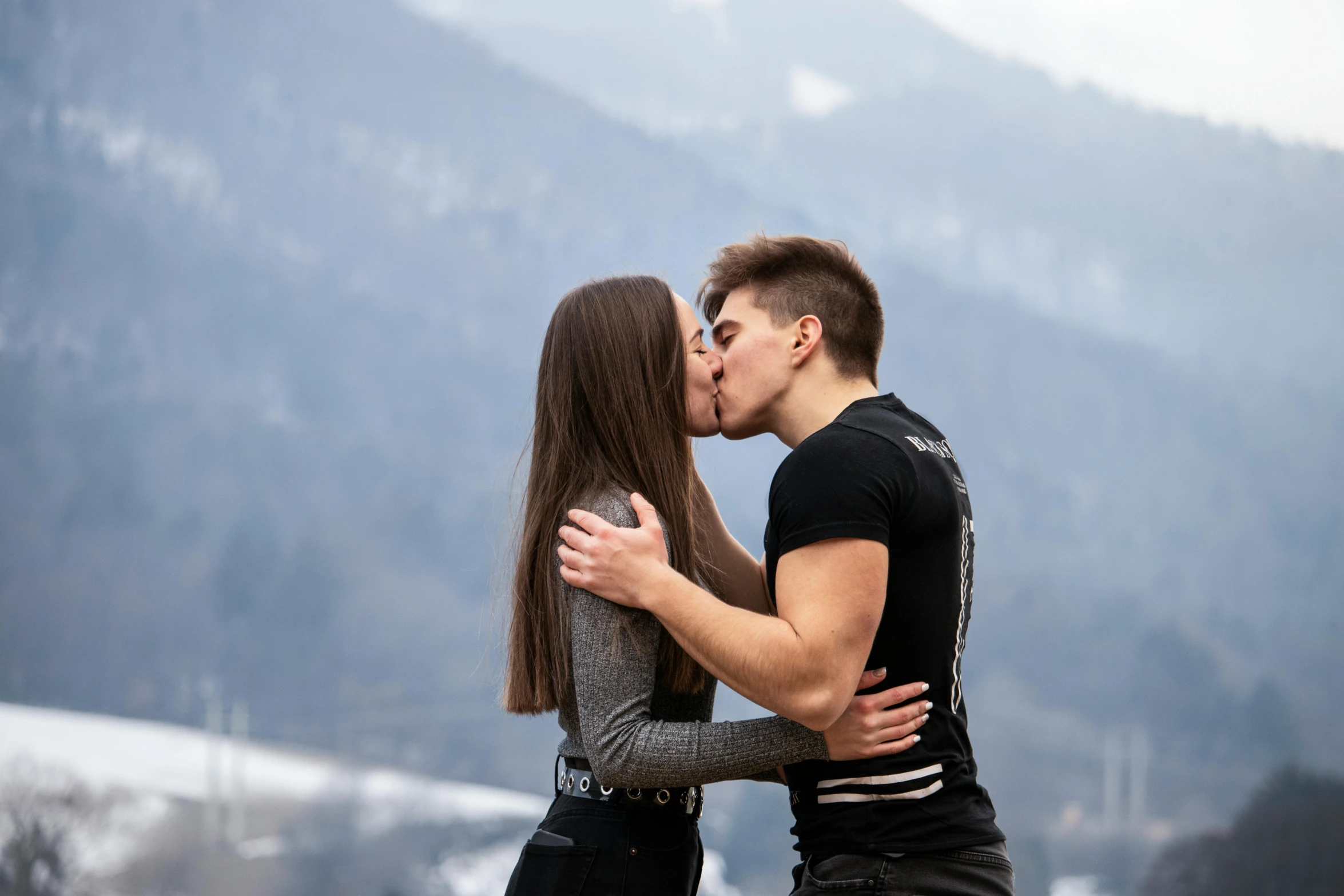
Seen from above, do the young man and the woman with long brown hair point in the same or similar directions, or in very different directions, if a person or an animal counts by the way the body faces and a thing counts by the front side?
very different directions

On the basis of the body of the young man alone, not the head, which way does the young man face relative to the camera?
to the viewer's left

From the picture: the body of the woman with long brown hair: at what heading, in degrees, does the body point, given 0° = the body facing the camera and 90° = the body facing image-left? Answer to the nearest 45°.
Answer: approximately 270°

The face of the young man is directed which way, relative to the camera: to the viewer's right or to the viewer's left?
to the viewer's left
